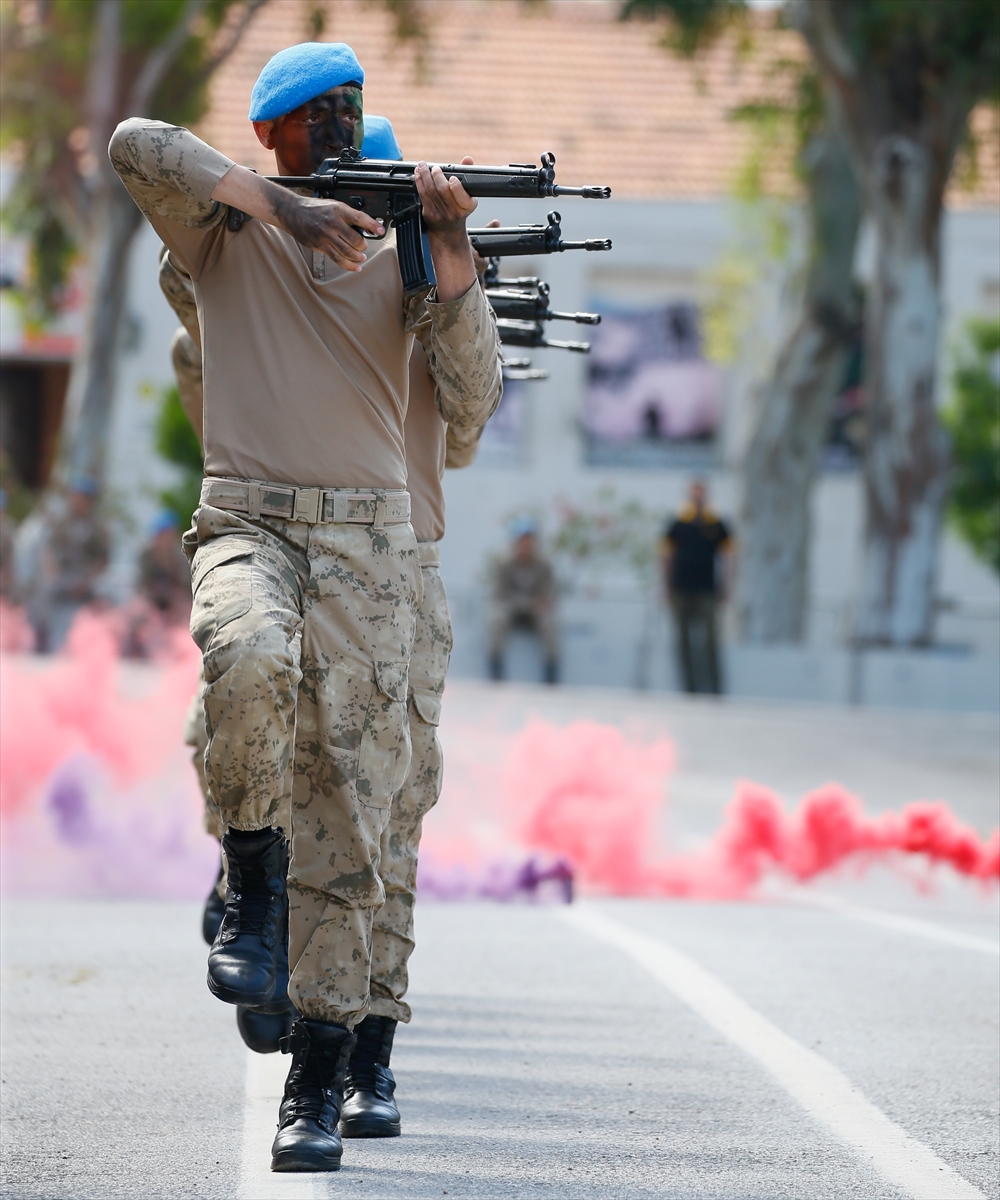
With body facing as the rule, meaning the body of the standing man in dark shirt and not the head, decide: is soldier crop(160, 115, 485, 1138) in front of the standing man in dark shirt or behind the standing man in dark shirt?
in front

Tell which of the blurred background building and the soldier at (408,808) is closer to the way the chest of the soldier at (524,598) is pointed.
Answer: the soldier

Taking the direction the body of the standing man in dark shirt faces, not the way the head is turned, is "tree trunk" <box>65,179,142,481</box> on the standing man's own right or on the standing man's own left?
on the standing man's own right

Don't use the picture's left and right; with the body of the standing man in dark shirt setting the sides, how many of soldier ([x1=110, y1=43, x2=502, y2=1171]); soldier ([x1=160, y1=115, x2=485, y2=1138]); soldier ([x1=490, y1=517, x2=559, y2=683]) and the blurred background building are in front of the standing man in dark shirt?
2

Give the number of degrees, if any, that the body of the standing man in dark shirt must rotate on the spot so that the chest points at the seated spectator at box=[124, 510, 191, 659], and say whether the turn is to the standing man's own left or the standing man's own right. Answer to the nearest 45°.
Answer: approximately 90° to the standing man's own right

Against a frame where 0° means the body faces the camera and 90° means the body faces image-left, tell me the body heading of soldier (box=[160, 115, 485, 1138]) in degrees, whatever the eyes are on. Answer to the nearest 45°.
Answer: approximately 0°

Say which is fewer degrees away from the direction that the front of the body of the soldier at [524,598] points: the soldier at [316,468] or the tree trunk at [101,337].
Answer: the soldier

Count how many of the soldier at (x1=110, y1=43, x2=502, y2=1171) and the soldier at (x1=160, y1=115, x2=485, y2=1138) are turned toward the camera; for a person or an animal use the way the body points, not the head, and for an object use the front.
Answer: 2

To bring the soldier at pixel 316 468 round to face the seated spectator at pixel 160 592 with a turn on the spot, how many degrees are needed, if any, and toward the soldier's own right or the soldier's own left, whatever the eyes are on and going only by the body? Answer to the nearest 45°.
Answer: approximately 180°

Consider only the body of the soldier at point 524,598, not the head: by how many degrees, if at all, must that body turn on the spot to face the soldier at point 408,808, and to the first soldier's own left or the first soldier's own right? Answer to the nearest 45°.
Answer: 0° — they already face them
